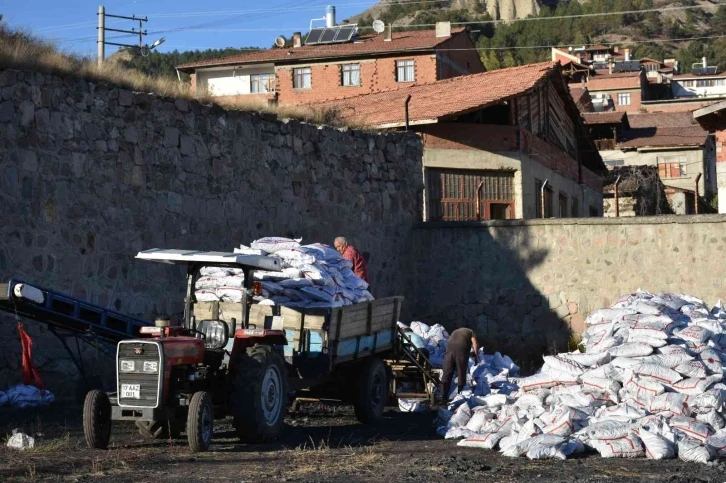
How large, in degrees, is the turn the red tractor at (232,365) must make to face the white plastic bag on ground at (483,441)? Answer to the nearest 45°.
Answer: approximately 135° to its left

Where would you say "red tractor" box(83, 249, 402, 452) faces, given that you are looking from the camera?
facing the viewer and to the left of the viewer

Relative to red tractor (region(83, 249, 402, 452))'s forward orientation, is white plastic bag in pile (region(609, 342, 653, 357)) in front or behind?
behind

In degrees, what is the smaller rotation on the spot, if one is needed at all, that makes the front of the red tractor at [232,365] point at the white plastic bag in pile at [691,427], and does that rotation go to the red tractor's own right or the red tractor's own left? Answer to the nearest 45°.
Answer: approximately 135° to the red tractor's own left

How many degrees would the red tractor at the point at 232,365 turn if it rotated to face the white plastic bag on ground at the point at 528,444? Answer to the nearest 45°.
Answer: approximately 135° to its left

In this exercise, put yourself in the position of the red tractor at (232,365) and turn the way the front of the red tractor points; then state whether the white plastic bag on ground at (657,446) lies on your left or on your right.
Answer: on your left

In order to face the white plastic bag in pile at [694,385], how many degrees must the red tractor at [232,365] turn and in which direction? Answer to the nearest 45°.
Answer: approximately 135° to its left

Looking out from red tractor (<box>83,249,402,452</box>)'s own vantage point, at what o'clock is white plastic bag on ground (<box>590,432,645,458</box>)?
The white plastic bag on ground is roughly at 8 o'clock from the red tractor.

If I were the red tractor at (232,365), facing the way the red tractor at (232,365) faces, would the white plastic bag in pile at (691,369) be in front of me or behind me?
behind

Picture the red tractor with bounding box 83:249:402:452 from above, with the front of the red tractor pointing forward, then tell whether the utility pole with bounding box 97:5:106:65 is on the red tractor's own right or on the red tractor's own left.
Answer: on the red tractor's own right
